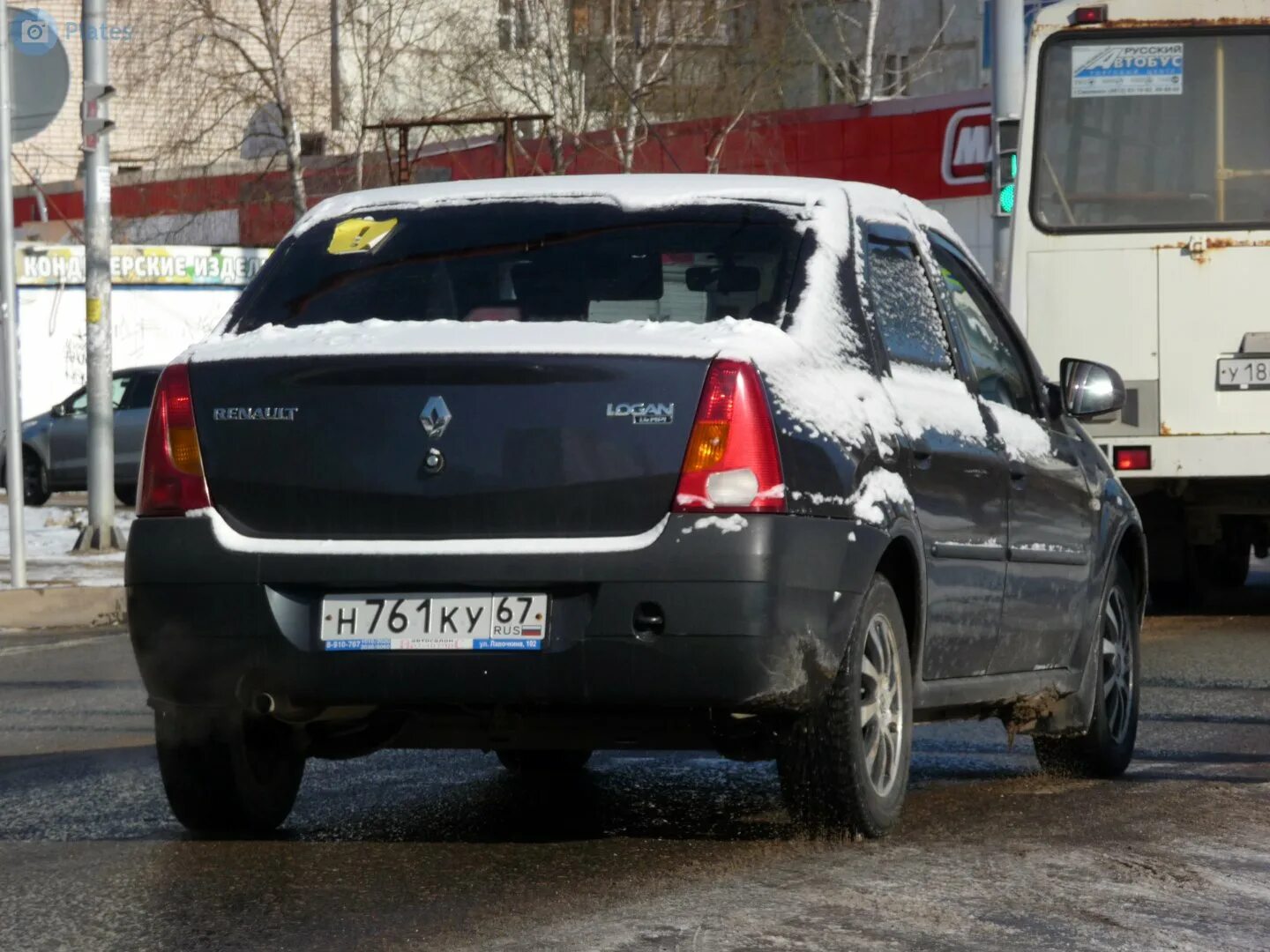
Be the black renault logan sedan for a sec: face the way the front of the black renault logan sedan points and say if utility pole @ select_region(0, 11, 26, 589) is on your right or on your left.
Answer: on your left

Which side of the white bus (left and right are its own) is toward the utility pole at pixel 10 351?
left

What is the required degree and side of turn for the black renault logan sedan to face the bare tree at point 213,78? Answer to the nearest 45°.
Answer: approximately 45° to its left

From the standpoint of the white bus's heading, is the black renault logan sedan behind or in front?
behind

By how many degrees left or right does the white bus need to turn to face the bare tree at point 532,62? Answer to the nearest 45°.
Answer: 0° — it already faces it

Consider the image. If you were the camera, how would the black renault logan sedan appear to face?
facing away from the viewer and to the right of the viewer

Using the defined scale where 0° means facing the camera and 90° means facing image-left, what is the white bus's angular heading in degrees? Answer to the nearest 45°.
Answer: approximately 180°
